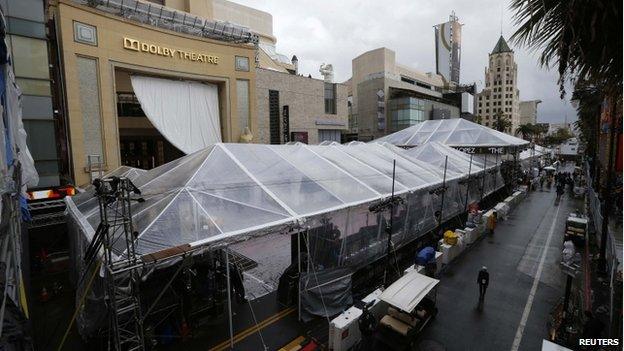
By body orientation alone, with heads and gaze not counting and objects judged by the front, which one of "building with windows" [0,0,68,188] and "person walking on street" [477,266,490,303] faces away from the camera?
the person walking on street

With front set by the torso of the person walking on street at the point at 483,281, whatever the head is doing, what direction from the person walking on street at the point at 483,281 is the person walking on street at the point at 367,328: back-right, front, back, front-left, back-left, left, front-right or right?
front-right

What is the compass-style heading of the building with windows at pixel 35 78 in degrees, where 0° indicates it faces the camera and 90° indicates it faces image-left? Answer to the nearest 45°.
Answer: approximately 315°

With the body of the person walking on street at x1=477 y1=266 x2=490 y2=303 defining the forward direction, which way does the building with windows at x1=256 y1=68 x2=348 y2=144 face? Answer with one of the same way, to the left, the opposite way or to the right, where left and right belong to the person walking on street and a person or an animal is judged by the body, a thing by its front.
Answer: to the right

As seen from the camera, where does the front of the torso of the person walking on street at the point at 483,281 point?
away from the camera

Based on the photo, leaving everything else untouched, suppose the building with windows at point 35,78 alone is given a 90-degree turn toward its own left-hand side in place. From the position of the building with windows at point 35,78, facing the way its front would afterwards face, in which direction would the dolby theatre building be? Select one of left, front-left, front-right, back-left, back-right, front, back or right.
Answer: front

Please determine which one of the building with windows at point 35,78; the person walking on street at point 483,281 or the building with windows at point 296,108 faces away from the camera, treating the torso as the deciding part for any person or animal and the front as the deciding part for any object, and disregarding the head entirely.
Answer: the person walking on street

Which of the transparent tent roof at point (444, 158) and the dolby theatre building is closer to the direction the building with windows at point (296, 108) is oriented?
the transparent tent roof
